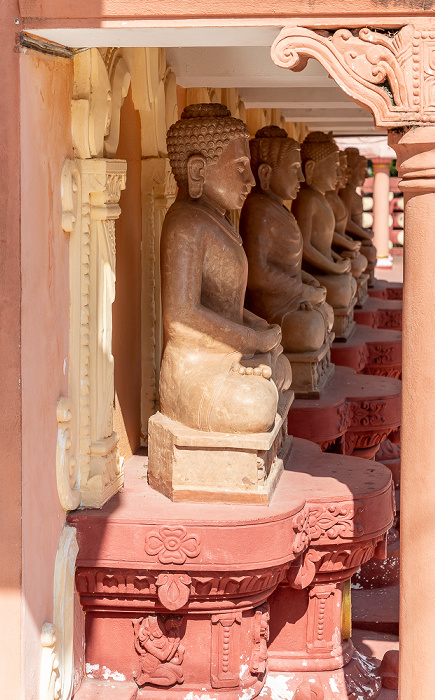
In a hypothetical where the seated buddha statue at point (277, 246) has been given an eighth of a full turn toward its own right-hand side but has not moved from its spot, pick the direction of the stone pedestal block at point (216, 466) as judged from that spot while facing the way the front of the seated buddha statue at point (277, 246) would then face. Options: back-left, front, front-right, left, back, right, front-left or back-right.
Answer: front-right

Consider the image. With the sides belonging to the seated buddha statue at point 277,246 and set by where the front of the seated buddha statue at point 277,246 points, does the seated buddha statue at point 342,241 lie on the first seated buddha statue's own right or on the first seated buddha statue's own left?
on the first seated buddha statue's own left

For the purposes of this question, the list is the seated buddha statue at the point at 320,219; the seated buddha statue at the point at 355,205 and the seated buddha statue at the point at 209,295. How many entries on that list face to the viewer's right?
3

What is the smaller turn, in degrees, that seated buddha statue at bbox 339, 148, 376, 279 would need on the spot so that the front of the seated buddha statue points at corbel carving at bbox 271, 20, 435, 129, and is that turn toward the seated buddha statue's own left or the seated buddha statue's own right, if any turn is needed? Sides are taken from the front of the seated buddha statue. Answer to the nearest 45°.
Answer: approximately 90° to the seated buddha statue's own right

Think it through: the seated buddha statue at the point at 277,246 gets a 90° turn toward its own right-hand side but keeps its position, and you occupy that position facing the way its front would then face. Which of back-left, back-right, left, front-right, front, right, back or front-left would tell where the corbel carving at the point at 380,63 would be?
front

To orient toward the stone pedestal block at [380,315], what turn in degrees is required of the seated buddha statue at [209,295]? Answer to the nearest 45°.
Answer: approximately 90° to its left

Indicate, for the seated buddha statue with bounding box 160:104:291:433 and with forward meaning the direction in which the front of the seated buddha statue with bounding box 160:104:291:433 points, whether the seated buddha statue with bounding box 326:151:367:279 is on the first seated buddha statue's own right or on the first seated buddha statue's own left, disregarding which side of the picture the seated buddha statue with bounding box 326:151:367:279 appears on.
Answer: on the first seated buddha statue's own left

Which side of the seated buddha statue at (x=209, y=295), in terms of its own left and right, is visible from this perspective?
right

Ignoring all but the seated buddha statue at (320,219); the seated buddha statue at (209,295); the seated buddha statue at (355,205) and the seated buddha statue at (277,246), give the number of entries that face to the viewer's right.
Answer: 4

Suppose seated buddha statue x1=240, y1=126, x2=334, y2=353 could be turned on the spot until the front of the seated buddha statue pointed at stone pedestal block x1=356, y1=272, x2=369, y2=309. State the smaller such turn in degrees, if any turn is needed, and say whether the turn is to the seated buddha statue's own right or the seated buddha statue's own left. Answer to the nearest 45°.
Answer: approximately 90° to the seated buddha statue's own left

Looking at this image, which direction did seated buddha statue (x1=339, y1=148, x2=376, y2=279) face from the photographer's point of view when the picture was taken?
facing to the right of the viewer

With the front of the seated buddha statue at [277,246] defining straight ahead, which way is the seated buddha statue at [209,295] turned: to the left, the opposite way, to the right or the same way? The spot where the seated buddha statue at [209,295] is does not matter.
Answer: the same way

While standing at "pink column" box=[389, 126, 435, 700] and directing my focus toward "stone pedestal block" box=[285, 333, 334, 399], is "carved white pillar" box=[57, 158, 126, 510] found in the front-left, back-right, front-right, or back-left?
front-left

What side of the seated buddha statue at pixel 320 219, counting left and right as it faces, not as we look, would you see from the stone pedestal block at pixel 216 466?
right

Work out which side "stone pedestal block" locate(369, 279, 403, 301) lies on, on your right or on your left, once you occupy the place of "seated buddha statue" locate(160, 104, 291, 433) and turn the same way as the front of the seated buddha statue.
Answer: on your left

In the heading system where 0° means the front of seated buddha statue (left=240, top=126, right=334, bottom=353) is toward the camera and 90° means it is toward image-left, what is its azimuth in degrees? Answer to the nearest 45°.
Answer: approximately 270°

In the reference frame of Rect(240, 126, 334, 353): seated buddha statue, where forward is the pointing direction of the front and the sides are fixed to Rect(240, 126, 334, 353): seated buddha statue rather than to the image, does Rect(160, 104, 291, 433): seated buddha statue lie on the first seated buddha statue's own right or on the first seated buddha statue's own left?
on the first seated buddha statue's own right

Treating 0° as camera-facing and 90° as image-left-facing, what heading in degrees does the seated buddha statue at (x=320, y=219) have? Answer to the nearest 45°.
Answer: approximately 270°

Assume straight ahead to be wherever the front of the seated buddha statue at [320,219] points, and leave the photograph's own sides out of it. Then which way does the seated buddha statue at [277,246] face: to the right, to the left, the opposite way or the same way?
the same way
